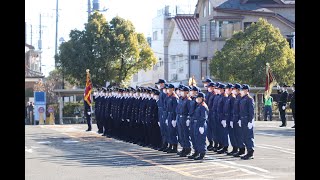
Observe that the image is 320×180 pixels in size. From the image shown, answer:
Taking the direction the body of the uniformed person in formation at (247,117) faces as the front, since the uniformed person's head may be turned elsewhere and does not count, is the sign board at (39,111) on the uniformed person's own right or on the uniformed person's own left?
on the uniformed person's own right

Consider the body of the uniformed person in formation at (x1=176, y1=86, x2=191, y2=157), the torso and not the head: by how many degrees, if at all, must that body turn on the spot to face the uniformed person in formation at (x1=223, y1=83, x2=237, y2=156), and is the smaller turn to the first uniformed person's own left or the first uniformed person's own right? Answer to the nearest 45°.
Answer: approximately 135° to the first uniformed person's own left

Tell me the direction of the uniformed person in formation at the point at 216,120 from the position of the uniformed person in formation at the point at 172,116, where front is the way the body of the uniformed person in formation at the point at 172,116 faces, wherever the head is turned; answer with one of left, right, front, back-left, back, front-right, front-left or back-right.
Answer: back-left

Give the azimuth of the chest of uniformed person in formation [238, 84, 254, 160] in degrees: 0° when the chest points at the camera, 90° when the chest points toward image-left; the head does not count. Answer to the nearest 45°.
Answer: approximately 45°

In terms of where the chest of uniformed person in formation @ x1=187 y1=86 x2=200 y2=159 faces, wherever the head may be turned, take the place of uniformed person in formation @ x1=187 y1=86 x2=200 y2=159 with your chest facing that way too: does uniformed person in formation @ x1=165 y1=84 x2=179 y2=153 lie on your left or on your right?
on your right

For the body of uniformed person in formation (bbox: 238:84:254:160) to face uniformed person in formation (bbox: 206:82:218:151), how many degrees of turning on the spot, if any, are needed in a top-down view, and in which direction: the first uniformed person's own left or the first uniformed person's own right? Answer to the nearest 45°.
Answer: approximately 90° to the first uniformed person's own right
